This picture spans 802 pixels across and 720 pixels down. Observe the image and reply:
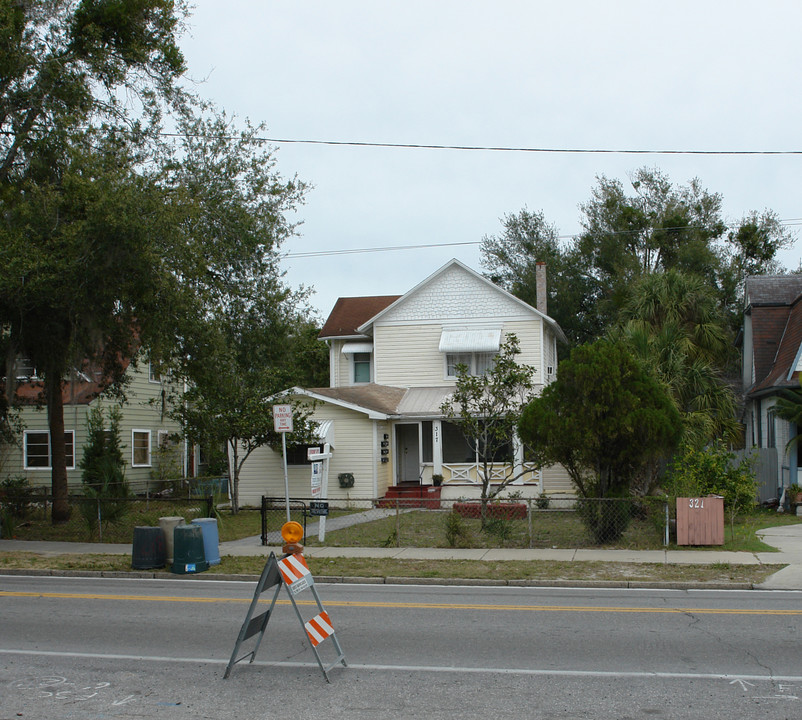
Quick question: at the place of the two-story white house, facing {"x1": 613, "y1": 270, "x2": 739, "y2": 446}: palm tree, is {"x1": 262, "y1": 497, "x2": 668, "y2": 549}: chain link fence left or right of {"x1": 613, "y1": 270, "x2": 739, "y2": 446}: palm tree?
right

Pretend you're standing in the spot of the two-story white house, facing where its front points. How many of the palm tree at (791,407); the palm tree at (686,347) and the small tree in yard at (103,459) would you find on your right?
1

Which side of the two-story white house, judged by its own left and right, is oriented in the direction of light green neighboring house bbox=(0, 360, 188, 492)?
right

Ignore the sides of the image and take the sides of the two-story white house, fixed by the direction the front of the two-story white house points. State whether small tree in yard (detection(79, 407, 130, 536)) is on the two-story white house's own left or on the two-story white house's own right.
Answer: on the two-story white house's own right

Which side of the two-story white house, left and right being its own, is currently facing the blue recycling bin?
front

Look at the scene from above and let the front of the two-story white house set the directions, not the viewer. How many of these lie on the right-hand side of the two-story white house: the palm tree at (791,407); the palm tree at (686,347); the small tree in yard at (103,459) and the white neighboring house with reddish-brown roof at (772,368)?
1

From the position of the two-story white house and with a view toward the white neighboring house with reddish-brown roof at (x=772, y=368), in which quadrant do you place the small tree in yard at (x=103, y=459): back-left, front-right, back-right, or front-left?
back-right

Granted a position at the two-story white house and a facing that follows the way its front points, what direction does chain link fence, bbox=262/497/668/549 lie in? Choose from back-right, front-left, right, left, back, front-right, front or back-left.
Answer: front

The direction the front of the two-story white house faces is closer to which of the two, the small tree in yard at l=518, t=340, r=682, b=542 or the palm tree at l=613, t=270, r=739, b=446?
the small tree in yard

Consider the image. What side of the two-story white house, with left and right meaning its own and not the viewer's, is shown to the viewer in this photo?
front
